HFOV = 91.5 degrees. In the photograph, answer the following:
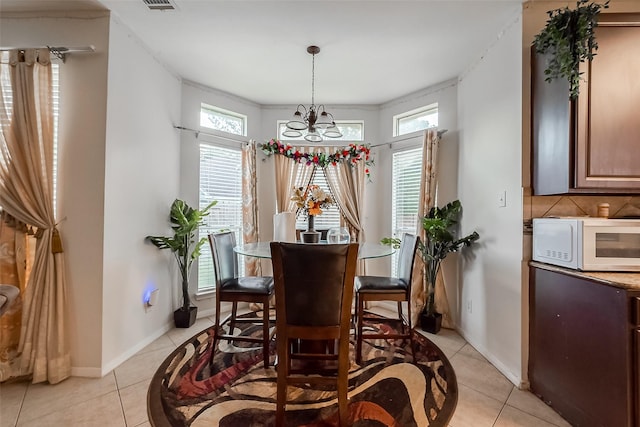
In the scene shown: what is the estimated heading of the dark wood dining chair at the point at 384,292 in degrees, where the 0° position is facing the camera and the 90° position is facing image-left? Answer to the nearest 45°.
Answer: approximately 90°

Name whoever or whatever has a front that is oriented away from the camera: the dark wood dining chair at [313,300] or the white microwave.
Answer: the dark wood dining chair

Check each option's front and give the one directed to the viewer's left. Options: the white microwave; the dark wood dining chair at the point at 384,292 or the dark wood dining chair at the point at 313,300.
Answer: the dark wood dining chair at the point at 384,292

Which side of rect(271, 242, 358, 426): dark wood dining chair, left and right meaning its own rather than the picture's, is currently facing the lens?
back

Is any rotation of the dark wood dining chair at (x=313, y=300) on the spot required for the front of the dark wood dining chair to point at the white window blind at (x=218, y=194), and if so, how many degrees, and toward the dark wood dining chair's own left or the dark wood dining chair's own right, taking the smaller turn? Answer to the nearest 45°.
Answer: approximately 45° to the dark wood dining chair's own left

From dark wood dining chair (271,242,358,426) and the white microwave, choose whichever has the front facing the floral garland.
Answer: the dark wood dining chair

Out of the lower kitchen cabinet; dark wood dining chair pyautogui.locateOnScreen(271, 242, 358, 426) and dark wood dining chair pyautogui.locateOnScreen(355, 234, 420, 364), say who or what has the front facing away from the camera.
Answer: dark wood dining chair pyautogui.locateOnScreen(271, 242, 358, 426)

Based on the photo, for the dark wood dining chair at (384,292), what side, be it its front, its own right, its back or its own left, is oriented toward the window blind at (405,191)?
right

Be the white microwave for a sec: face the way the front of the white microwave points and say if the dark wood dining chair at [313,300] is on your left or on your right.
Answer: on your right
